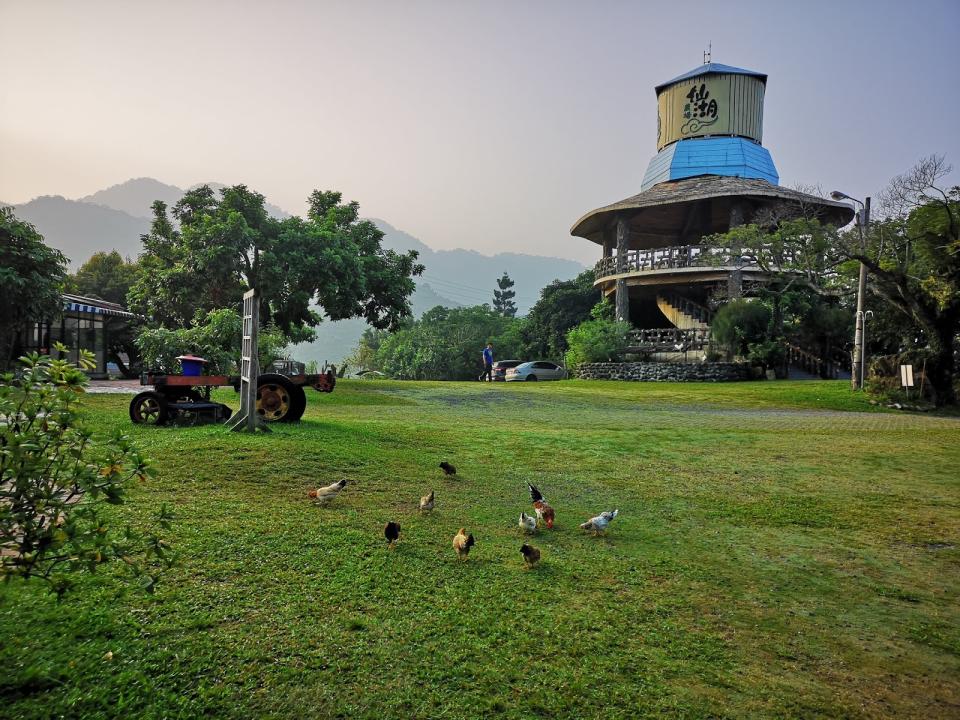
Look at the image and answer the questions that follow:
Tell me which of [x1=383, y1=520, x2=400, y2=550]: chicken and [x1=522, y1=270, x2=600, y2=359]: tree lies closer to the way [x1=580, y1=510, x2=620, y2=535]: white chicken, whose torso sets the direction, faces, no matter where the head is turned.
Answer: the chicken

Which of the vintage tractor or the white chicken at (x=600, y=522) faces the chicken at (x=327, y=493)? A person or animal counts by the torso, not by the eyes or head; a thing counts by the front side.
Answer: the white chicken

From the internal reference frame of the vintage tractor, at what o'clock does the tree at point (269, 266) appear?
The tree is roughly at 3 o'clock from the vintage tractor.

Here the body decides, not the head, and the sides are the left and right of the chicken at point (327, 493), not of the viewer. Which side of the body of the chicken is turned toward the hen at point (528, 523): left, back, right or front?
back

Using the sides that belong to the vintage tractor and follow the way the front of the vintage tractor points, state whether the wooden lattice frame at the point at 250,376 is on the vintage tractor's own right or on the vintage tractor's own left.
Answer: on the vintage tractor's own left

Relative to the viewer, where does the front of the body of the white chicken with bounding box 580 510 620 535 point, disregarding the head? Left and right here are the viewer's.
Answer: facing to the left of the viewer

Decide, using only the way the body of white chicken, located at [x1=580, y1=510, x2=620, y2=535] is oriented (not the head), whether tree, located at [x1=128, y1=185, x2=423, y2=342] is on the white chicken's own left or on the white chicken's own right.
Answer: on the white chicken's own right

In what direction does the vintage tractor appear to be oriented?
to the viewer's left

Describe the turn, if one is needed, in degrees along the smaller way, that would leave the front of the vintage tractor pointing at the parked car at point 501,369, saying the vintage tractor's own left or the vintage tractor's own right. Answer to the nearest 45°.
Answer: approximately 135° to the vintage tractor's own right

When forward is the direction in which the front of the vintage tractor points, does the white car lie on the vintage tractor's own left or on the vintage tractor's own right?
on the vintage tractor's own right

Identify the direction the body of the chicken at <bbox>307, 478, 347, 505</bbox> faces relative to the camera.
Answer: to the viewer's left

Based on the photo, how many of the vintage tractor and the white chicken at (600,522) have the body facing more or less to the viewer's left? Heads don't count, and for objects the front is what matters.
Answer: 2

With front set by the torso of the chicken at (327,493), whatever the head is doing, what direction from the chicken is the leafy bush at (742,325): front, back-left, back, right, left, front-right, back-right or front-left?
back-right
